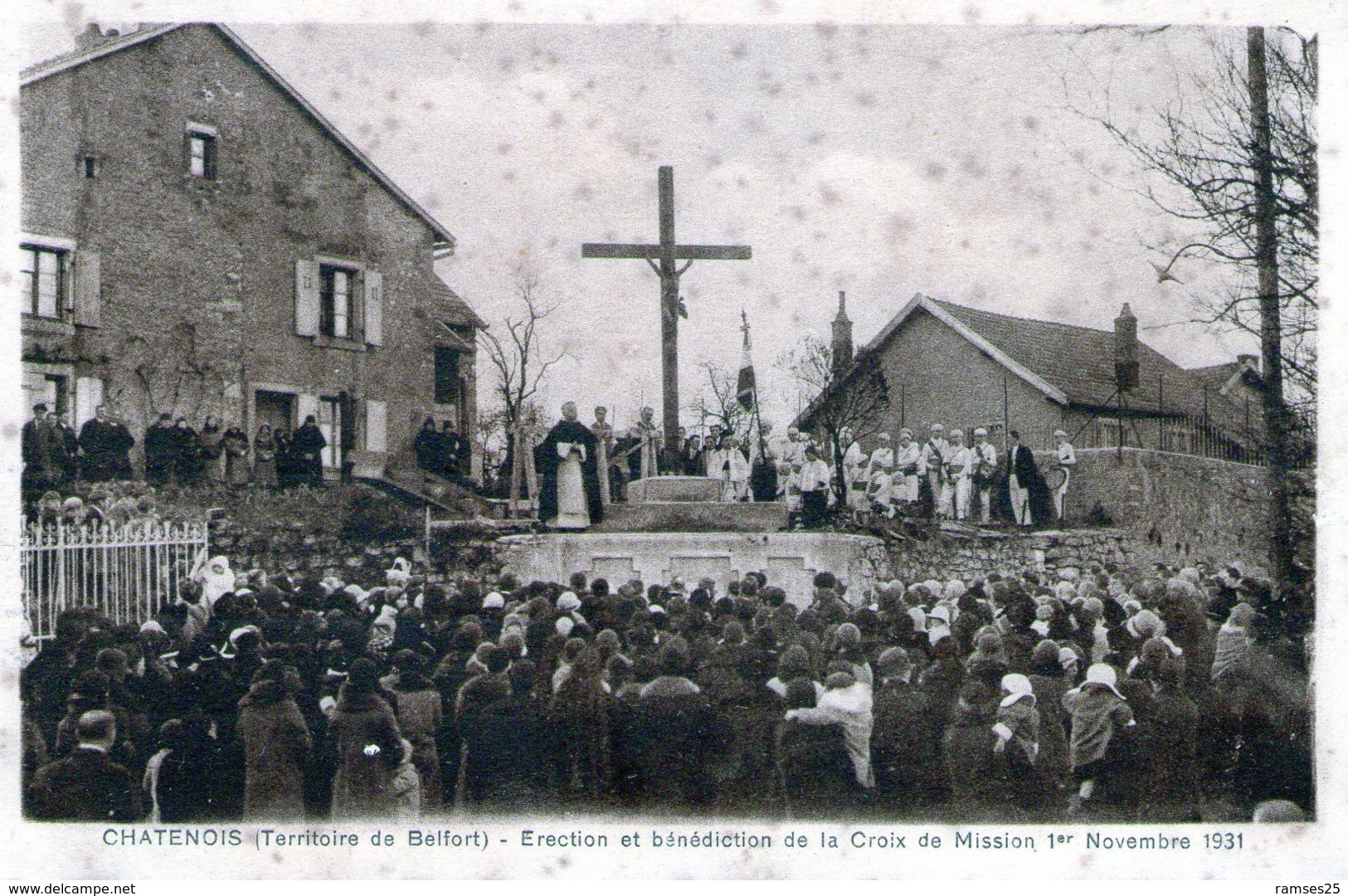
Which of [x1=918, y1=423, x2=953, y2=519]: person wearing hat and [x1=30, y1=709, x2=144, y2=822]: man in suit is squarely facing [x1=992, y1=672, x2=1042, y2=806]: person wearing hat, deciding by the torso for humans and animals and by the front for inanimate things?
[x1=918, y1=423, x2=953, y2=519]: person wearing hat

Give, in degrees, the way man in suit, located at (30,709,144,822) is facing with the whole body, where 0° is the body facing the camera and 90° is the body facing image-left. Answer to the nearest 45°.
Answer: approximately 180°

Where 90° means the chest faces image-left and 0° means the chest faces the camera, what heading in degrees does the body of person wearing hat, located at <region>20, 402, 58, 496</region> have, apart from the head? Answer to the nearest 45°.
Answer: approximately 0°

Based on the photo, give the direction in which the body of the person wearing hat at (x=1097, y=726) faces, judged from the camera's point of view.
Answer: away from the camera

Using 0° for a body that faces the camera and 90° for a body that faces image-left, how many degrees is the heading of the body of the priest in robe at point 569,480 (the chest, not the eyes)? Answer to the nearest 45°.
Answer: approximately 0°

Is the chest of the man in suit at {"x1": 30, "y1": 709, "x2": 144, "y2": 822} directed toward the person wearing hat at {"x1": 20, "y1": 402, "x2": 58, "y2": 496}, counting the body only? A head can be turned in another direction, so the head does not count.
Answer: yes

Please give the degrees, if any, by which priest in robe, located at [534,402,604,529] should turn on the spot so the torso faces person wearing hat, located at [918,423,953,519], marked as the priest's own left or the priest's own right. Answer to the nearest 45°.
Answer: approximately 90° to the priest's own left
